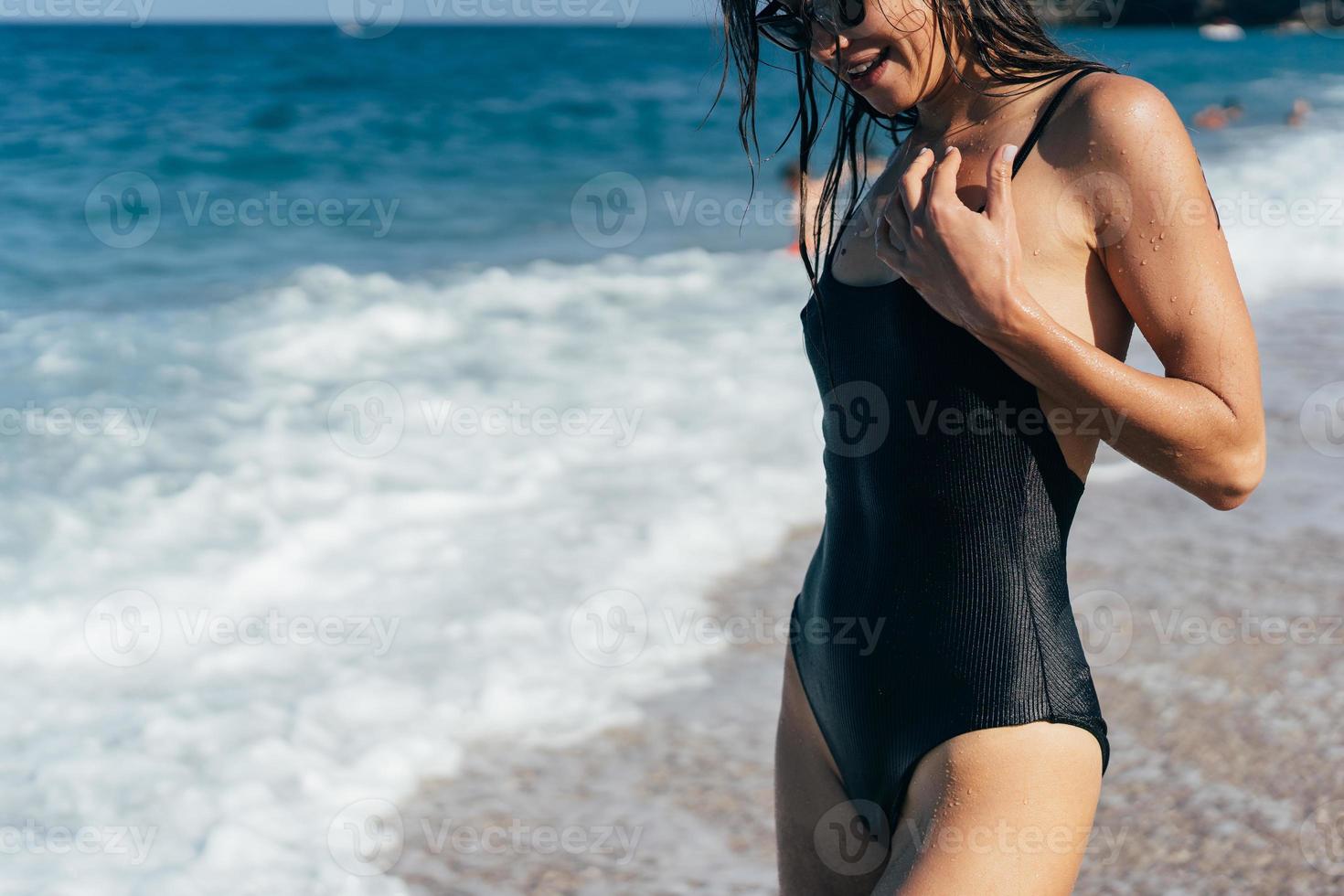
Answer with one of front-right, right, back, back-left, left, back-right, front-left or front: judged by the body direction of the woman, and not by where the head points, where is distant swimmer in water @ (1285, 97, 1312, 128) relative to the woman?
back-right

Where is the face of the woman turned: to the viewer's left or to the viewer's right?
to the viewer's left

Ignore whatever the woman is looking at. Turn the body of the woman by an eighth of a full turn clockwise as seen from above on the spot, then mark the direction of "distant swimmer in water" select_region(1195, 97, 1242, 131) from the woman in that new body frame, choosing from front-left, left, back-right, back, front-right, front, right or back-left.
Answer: right

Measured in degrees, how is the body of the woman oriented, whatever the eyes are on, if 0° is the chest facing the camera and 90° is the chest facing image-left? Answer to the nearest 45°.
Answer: approximately 45°
